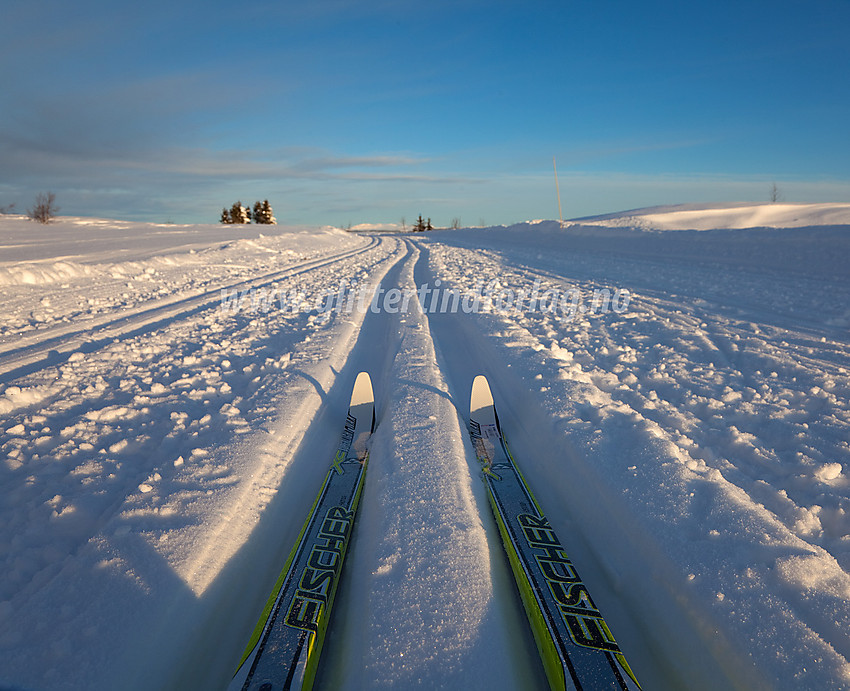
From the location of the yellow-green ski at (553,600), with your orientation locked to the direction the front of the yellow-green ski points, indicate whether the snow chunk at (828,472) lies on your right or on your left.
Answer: on your right

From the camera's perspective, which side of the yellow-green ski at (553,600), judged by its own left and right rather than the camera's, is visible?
back
